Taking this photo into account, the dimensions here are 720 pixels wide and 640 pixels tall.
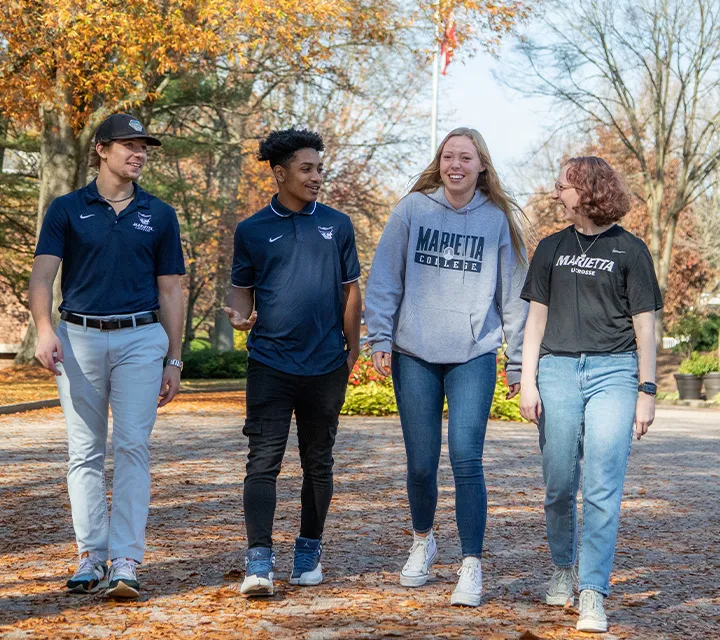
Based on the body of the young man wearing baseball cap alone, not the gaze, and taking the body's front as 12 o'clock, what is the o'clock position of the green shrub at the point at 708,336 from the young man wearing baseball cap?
The green shrub is roughly at 7 o'clock from the young man wearing baseball cap.

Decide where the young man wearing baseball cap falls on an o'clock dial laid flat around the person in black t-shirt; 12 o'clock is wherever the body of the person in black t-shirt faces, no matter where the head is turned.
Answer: The young man wearing baseball cap is roughly at 3 o'clock from the person in black t-shirt.

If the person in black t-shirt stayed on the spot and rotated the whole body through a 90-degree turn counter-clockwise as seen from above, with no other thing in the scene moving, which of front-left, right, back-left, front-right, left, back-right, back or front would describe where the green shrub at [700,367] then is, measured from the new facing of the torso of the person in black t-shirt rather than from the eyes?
left

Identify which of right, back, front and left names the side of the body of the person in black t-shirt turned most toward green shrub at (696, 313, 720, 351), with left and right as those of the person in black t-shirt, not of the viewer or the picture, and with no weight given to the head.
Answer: back

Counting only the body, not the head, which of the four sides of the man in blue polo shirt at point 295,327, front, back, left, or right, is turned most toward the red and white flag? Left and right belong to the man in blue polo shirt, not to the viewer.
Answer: back

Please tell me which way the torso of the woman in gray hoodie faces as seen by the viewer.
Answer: toward the camera

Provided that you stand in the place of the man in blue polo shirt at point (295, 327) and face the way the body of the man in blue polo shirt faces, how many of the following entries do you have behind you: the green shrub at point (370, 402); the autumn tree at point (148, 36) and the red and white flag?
3

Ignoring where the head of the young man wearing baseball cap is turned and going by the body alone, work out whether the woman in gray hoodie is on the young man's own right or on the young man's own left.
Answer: on the young man's own left

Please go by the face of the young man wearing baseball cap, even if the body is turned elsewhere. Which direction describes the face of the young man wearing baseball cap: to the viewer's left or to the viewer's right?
to the viewer's right

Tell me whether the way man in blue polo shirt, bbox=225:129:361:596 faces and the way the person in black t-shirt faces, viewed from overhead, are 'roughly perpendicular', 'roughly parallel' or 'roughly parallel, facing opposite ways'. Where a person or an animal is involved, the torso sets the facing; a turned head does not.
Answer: roughly parallel

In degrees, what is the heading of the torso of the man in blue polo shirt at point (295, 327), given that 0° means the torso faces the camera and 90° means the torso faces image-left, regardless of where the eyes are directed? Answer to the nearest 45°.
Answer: approximately 0°

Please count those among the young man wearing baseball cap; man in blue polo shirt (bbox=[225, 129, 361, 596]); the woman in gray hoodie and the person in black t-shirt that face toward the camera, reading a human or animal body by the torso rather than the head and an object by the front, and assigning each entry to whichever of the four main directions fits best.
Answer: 4
